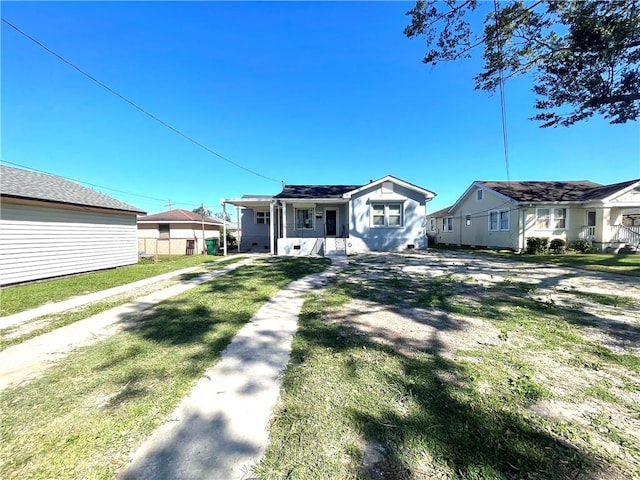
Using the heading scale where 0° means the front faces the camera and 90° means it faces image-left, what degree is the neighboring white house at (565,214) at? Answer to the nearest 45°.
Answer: approximately 315°

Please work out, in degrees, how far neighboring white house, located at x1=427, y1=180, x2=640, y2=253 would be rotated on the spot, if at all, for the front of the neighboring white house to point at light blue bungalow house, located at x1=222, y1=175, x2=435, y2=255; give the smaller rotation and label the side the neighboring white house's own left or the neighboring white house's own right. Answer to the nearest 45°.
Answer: approximately 90° to the neighboring white house's own right

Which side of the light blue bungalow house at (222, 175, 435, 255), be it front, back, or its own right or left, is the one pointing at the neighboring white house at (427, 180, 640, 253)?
left

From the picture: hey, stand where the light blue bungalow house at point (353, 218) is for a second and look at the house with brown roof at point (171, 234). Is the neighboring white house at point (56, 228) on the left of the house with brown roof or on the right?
left

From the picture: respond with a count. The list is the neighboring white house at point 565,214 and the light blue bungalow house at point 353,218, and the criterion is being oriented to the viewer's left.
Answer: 0

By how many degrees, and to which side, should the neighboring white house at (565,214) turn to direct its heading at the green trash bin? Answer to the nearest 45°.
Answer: approximately 90° to its right

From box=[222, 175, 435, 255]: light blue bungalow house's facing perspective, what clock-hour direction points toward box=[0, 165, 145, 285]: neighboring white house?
The neighboring white house is roughly at 2 o'clock from the light blue bungalow house.

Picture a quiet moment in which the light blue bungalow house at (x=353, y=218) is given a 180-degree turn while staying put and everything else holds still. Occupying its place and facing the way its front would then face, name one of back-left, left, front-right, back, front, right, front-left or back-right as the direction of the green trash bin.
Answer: left

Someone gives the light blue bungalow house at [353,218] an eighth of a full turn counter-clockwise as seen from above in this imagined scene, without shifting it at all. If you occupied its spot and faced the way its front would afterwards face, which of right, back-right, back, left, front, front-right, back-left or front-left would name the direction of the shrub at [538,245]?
front-left

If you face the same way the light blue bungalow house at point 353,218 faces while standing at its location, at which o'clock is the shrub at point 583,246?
The shrub is roughly at 9 o'clock from the light blue bungalow house.

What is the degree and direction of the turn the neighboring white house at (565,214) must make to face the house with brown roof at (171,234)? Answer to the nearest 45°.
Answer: approximately 90° to its right

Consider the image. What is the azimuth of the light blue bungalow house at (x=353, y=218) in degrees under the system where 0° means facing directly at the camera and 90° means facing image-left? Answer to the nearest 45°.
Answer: approximately 0°

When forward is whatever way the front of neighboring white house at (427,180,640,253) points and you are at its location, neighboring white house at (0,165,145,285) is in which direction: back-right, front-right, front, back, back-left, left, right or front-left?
right

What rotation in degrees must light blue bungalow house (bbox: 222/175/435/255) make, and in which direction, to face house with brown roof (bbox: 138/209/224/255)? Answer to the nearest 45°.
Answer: approximately 90° to its right
